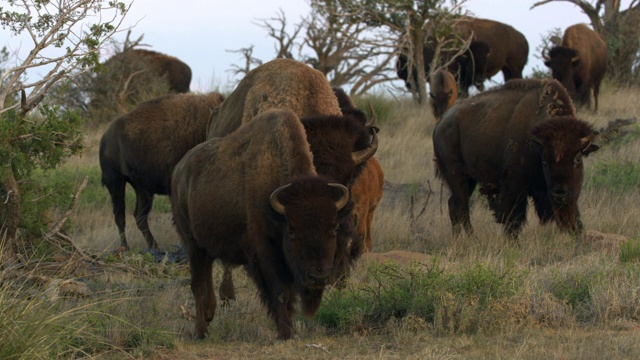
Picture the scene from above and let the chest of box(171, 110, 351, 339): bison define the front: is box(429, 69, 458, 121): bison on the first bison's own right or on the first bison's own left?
on the first bison's own left

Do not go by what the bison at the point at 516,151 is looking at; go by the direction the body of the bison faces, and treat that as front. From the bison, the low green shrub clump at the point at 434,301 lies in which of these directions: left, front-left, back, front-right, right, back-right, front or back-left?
front-right

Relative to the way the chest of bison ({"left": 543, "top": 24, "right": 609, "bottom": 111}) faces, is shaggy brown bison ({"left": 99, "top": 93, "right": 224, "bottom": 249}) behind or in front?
in front

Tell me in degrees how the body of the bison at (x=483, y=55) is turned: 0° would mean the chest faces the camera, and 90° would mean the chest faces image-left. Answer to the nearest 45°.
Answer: approximately 90°

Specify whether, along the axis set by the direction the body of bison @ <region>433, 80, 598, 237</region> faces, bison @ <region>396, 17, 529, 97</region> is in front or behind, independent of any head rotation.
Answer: behind

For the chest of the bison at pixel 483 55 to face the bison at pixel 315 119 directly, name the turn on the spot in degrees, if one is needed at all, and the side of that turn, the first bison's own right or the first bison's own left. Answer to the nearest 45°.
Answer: approximately 90° to the first bison's own left

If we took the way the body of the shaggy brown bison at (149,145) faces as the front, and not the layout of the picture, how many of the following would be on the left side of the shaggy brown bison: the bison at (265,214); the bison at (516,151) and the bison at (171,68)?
1

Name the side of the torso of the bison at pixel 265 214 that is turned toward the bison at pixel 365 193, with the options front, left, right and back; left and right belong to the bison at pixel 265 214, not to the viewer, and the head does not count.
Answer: left

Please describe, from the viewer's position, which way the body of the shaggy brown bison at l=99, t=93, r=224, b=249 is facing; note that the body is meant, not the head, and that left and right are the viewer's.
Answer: facing to the right of the viewer
